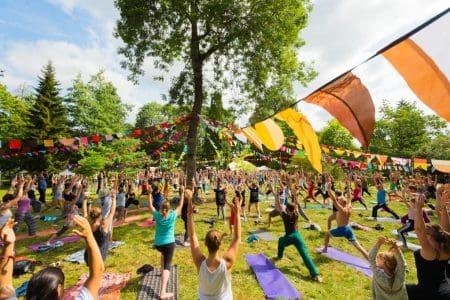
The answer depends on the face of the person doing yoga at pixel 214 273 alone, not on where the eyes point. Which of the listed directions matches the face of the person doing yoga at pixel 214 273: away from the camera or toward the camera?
away from the camera

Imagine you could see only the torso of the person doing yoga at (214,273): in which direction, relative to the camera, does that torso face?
away from the camera

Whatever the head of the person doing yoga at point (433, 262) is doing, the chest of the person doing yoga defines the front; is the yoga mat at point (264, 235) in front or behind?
in front

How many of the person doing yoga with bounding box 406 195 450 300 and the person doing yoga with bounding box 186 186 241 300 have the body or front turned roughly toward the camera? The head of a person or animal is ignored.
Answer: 0

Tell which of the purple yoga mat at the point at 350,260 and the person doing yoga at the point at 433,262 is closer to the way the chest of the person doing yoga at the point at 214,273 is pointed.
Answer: the purple yoga mat

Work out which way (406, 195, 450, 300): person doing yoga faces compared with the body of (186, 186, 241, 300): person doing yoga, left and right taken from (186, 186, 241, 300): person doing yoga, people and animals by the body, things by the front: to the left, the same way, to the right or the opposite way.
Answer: the same way

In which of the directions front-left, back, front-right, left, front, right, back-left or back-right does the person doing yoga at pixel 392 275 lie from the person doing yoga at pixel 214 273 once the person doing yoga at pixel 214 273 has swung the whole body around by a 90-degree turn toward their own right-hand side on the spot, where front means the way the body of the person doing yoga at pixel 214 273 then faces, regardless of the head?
front

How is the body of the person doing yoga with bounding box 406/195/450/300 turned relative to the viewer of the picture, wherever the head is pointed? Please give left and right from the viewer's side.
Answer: facing away from the viewer and to the left of the viewer

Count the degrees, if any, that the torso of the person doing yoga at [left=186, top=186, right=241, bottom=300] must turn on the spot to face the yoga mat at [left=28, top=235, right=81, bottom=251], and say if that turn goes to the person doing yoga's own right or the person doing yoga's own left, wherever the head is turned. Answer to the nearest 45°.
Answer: approximately 45° to the person doing yoga's own left
